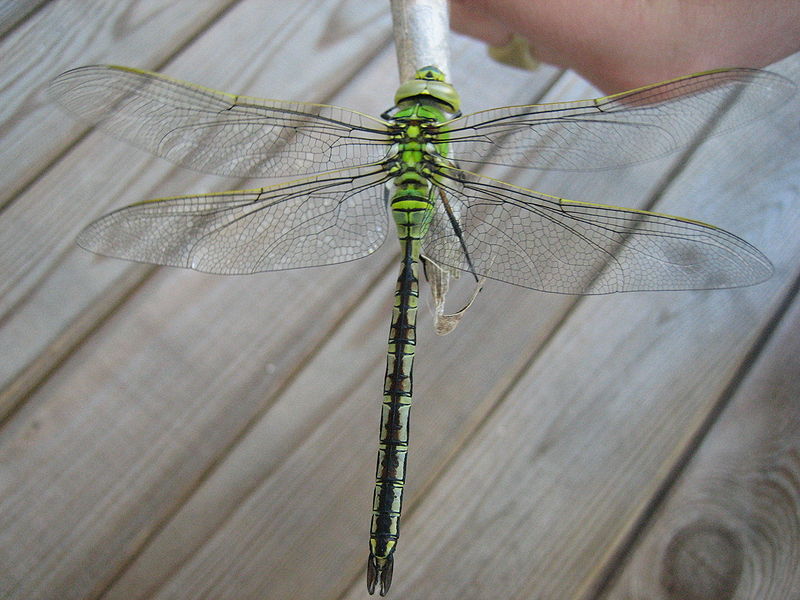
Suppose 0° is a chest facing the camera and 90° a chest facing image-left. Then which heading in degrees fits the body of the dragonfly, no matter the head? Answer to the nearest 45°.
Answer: approximately 180°

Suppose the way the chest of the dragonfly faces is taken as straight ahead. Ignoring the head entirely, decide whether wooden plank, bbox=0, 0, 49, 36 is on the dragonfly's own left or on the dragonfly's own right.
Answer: on the dragonfly's own left
